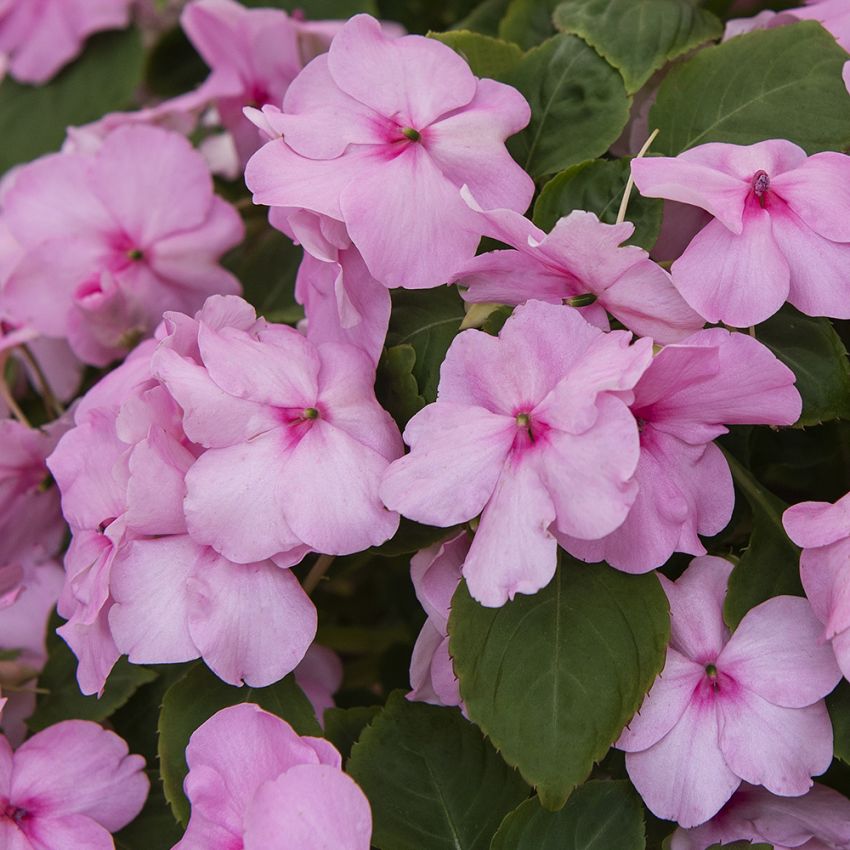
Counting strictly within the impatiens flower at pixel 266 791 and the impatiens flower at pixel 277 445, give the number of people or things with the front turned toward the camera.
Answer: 2

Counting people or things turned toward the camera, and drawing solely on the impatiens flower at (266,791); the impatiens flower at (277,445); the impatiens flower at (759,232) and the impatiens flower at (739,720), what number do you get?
4

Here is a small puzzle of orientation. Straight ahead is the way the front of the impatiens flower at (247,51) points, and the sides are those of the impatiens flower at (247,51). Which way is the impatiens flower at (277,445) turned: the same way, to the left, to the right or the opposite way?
the same way

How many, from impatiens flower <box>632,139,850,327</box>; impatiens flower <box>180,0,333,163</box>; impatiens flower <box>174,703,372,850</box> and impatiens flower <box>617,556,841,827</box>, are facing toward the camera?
4

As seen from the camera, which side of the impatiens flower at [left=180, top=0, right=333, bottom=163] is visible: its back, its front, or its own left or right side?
front

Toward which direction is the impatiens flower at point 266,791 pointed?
toward the camera

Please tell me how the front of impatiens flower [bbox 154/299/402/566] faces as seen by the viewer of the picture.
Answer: facing the viewer
